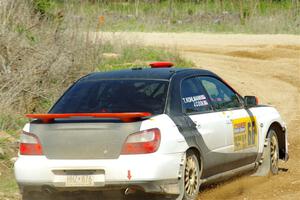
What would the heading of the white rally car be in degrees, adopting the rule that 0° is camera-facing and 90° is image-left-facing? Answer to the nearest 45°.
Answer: approximately 225°
